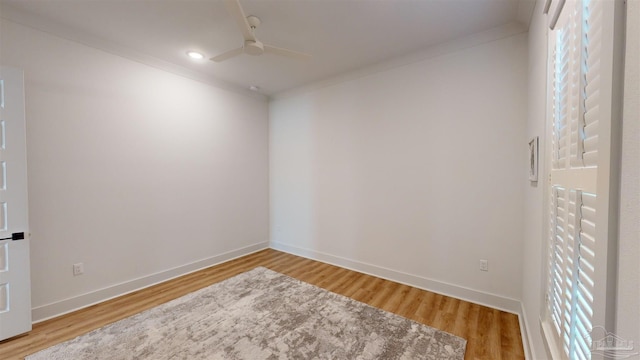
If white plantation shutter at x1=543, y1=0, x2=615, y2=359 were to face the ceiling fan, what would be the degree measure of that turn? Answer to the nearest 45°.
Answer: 0° — it already faces it

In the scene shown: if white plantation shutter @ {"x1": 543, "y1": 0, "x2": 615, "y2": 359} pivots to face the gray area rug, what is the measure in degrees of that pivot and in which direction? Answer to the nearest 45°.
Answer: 0° — it already faces it

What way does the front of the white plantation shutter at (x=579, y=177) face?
to the viewer's left
